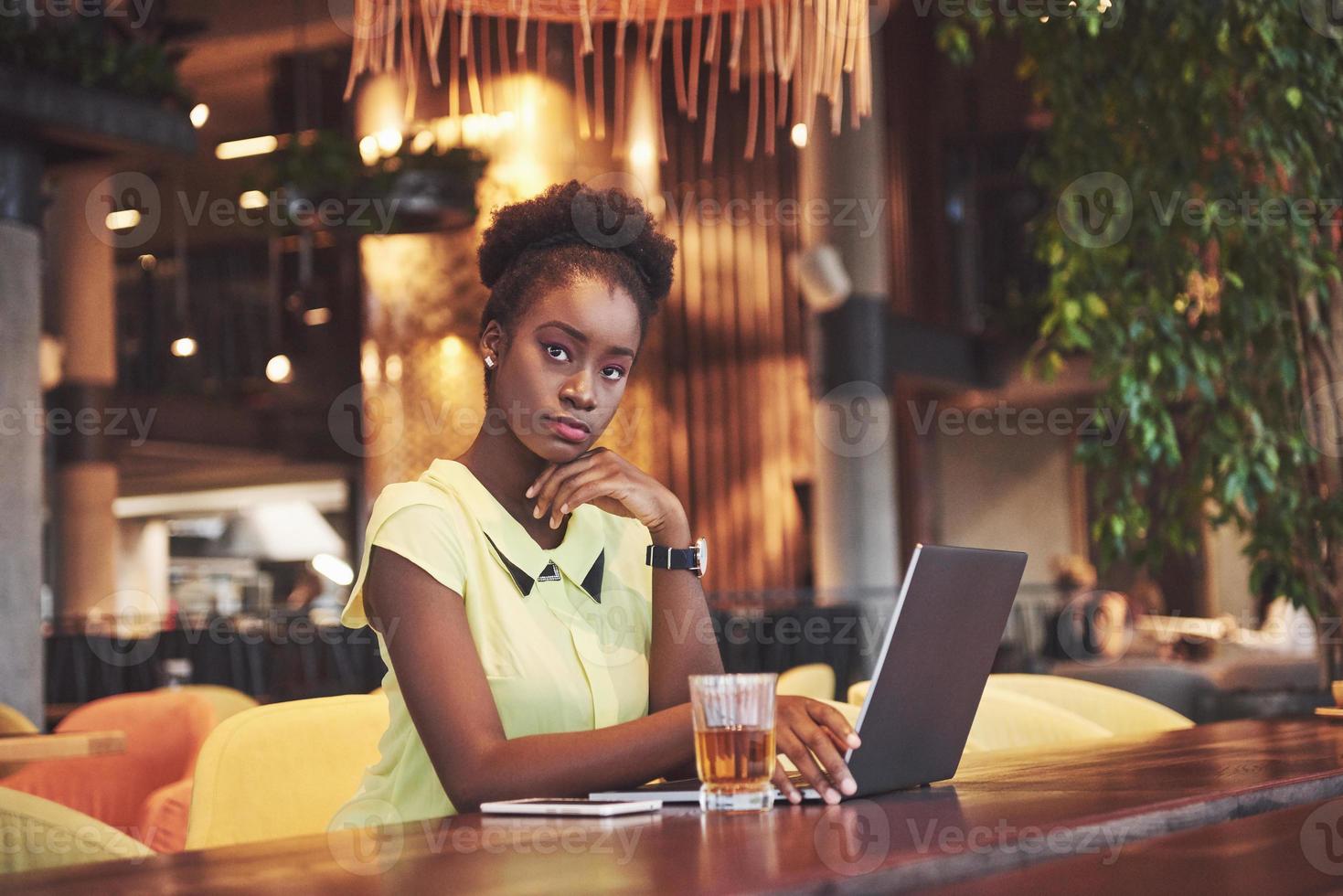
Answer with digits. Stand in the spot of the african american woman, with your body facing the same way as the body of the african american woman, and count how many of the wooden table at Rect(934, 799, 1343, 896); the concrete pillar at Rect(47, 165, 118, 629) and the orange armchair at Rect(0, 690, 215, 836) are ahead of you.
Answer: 1

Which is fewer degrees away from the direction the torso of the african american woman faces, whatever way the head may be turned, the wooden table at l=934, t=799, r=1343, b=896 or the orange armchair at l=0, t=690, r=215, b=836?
the wooden table

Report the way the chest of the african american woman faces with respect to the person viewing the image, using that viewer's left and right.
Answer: facing the viewer and to the right of the viewer

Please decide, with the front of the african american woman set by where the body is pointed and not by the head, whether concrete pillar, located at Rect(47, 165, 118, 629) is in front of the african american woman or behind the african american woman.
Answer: behind

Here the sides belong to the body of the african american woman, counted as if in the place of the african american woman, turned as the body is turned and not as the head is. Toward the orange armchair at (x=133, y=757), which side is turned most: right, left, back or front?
back

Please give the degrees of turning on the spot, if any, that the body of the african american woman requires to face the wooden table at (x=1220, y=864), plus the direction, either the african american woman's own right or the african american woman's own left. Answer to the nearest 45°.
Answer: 0° — they already face it

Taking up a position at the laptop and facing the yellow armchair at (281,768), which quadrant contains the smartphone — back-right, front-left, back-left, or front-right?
front-left
